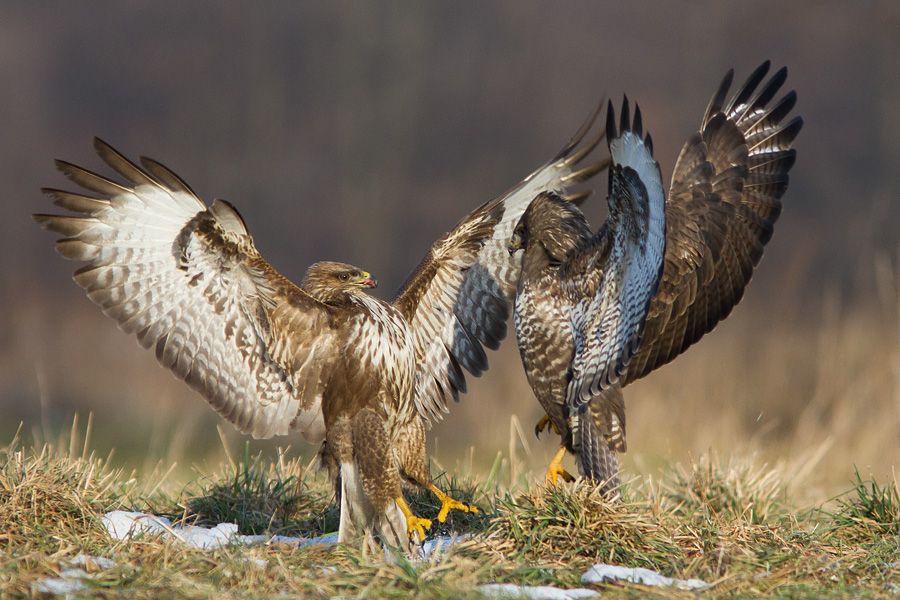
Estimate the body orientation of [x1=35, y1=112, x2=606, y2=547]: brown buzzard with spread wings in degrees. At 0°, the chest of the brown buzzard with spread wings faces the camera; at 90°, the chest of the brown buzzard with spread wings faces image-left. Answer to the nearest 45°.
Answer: approximately 315°

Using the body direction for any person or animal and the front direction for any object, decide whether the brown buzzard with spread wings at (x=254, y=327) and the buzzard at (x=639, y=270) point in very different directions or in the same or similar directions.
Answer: very different directions

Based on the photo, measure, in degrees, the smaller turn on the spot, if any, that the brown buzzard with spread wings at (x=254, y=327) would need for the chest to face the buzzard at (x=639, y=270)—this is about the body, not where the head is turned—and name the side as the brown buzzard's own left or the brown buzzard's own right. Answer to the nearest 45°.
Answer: approximately 45° to the brown buzzard's own left
